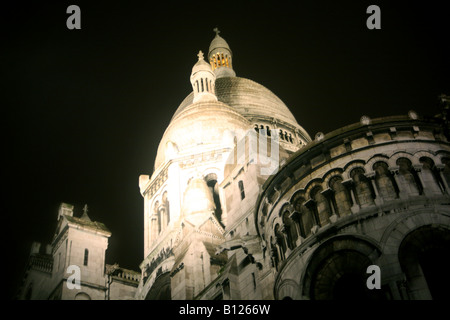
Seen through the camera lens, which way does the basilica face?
facing away from the viewer and to the left of the viewer
